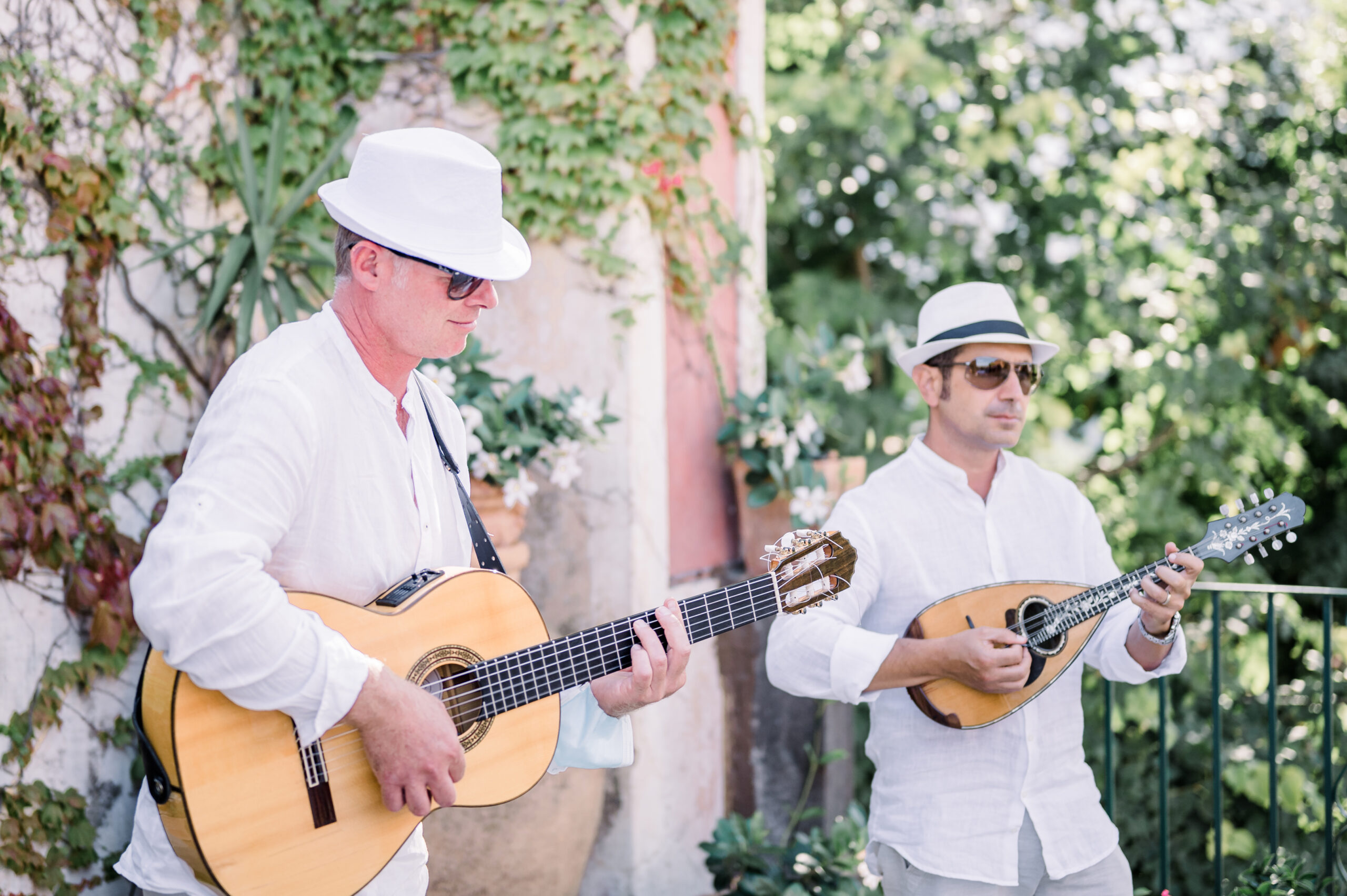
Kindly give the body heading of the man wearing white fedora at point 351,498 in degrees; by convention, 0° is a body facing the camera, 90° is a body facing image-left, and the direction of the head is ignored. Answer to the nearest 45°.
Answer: approximately 315°

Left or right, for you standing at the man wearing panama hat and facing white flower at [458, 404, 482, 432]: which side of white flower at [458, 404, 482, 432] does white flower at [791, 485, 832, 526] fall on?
right

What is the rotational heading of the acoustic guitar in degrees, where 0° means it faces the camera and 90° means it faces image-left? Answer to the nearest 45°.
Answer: approximately 315°

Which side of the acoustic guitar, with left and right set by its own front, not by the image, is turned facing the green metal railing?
left

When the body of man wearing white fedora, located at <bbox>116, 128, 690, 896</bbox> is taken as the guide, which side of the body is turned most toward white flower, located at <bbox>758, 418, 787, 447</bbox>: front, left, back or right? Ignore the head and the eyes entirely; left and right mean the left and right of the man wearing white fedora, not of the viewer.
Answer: left

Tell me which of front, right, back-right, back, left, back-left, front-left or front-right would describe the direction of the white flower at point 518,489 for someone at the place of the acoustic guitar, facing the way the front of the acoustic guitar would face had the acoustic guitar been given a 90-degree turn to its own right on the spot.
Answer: back-right

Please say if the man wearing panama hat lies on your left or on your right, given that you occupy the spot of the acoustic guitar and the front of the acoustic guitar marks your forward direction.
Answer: on your left

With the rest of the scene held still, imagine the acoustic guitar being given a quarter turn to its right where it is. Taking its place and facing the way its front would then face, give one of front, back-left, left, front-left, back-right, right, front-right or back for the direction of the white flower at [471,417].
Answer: back-right

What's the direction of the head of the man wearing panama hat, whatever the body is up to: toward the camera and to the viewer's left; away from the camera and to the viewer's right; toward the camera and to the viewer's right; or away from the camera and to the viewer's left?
toward the camera and to the viewer's right

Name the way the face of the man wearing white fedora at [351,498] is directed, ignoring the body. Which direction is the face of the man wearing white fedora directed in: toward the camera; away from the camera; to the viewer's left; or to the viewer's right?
to the viewer's right
